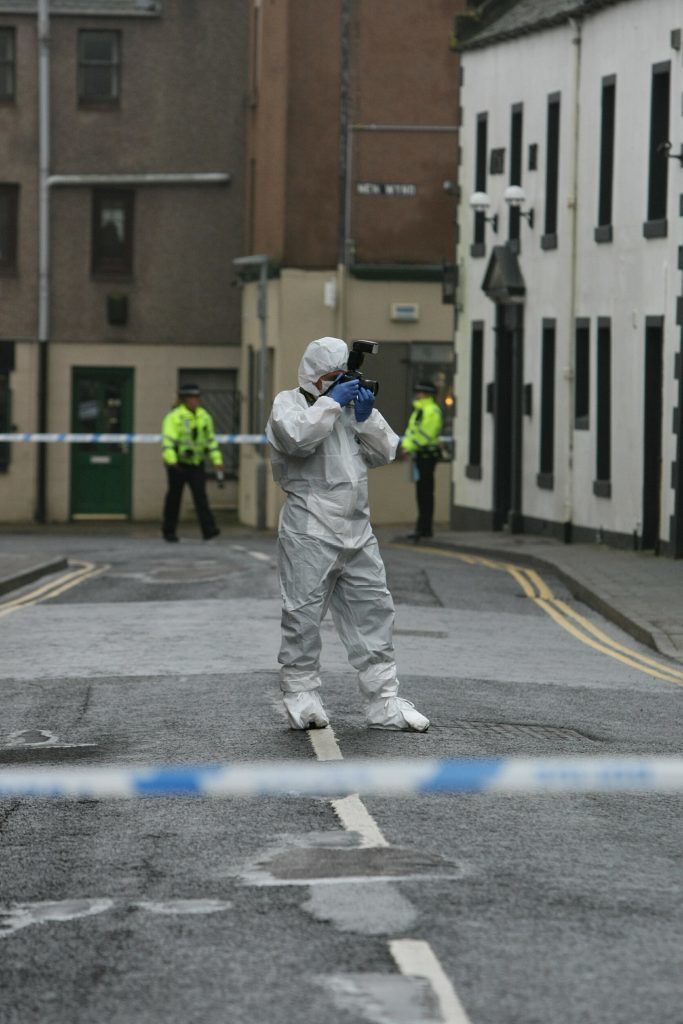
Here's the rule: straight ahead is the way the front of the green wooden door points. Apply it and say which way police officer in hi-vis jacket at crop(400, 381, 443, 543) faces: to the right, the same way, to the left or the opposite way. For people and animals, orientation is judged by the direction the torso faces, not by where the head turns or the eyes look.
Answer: to the right

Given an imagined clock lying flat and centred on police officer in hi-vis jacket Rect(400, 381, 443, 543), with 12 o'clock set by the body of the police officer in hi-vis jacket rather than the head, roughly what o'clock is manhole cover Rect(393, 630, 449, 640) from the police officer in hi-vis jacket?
The manhole cover is roughly at 9 o'clock from the police officer in hi-vis jacket.

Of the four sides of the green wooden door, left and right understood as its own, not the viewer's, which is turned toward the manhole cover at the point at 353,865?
front

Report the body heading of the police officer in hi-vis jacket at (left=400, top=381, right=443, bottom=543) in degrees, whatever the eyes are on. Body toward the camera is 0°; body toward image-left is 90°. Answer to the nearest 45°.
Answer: approximately 90°

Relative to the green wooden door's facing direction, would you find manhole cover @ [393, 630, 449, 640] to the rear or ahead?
ahead

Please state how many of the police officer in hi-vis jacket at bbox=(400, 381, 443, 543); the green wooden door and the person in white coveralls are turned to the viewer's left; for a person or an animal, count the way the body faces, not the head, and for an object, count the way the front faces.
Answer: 1

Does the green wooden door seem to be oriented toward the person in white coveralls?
yes

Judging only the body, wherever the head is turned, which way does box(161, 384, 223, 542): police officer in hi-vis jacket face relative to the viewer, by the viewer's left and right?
facing the viewer and to the right of the viewer

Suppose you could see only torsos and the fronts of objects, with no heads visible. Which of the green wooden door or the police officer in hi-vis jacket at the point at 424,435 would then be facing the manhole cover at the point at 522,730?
the green wooden door

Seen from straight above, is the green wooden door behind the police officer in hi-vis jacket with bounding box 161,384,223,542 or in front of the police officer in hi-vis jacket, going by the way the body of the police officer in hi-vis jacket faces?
behind

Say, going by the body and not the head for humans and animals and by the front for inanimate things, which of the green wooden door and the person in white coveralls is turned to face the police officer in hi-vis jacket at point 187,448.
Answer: the green wooden door
